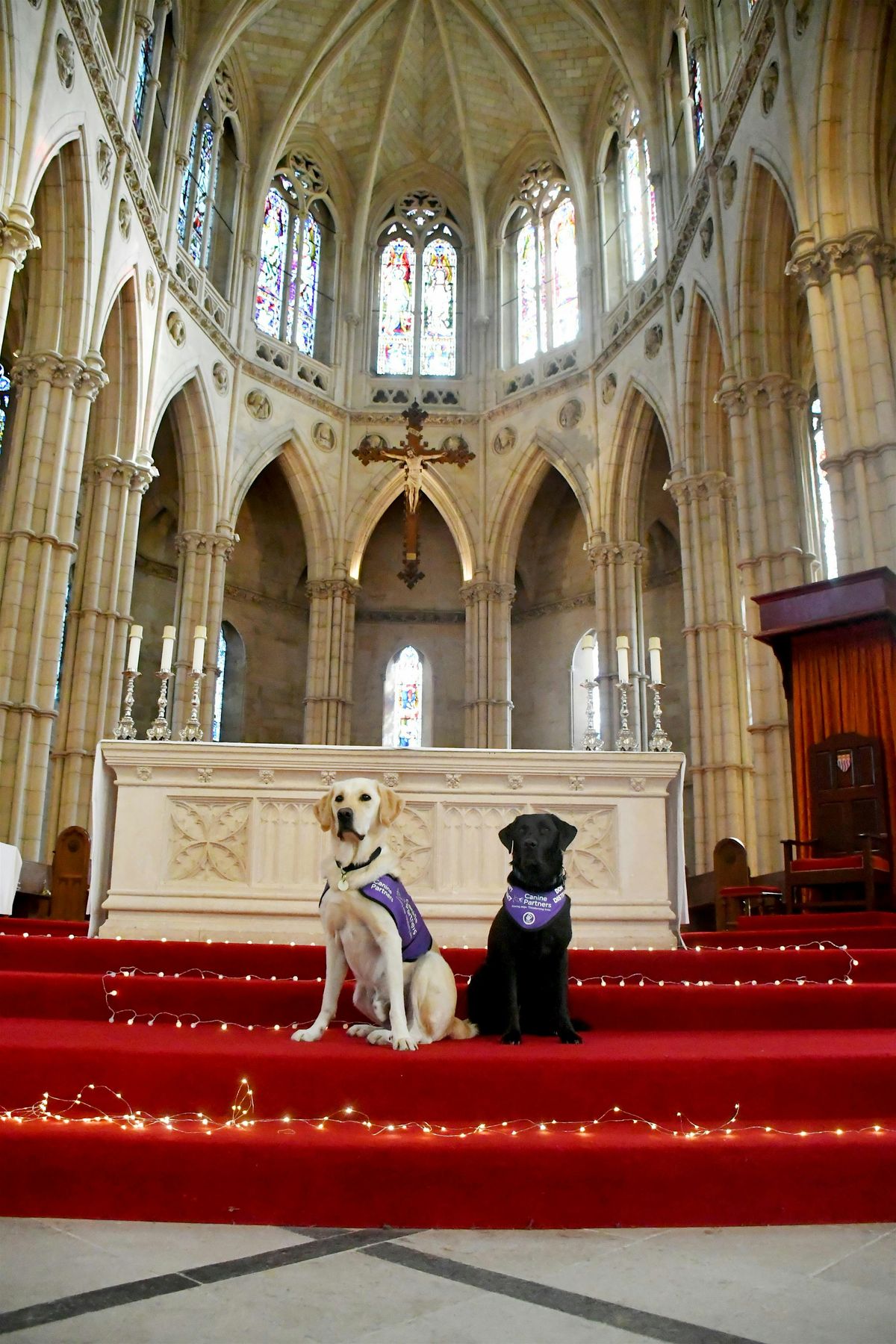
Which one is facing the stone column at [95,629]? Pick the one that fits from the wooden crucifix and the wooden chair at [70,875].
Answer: the wooden chair

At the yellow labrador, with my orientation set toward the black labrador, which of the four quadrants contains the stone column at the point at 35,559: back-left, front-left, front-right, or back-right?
back-left

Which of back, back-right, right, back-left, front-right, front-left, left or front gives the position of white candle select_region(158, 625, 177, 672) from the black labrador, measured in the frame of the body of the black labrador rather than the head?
back-right

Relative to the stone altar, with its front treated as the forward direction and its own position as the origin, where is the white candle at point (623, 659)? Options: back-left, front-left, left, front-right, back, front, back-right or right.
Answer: back-left

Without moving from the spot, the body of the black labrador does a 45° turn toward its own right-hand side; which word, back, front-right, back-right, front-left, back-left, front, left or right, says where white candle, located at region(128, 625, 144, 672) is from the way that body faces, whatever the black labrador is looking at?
right

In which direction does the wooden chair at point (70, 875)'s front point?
away from the camera

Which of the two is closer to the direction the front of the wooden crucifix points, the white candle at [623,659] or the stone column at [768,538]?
the white candle

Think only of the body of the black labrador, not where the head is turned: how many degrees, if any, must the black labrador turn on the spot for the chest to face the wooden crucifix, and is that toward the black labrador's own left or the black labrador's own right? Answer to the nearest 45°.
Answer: approximately 180°

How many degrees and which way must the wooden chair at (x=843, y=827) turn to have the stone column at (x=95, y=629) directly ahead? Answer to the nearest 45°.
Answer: approximately 45° to its right

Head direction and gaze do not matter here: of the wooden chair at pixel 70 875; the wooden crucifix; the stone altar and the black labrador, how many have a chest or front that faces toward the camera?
3

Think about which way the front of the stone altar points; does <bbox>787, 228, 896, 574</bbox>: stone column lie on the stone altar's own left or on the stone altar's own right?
on the stone altar's own left

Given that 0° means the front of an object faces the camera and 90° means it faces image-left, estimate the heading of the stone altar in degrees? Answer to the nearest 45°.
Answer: approximately 0°
